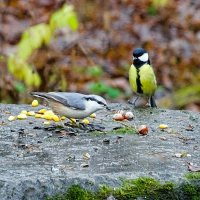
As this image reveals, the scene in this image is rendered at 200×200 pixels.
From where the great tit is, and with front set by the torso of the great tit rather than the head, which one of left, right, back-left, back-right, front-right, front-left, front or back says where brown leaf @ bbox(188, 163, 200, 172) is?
front-left

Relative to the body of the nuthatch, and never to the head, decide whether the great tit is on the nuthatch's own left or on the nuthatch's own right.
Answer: on the nuthatch's own left

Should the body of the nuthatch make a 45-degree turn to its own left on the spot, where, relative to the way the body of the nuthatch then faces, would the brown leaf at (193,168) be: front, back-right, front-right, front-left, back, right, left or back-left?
right

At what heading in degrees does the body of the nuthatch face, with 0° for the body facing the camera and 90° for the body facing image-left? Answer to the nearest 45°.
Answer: approximately 270°

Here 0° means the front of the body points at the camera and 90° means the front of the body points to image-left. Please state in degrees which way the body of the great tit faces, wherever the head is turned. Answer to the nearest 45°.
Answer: approximately 45°

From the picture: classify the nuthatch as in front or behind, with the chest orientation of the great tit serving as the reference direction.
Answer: in front
